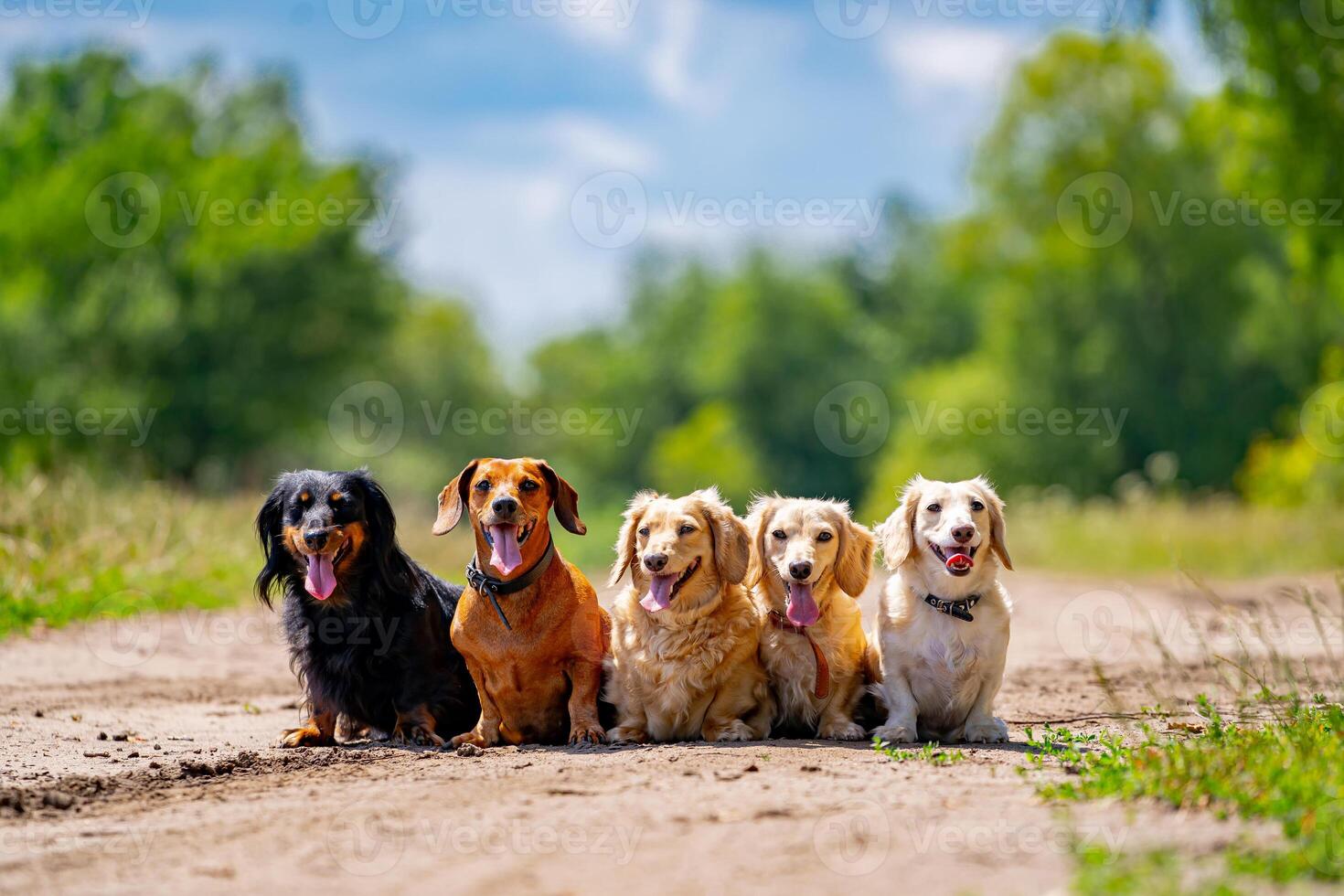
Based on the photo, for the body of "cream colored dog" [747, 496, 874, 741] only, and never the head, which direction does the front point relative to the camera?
toward the camera

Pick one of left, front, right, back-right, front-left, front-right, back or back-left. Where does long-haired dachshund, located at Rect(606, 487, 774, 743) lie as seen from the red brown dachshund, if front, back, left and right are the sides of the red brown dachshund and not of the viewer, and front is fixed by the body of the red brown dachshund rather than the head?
left

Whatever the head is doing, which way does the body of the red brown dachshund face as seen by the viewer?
toward the camera

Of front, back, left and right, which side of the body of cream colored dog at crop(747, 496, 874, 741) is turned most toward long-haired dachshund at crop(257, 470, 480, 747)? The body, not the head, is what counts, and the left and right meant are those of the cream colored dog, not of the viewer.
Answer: right

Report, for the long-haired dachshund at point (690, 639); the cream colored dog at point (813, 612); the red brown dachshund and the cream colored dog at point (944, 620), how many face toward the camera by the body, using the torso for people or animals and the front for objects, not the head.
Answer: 4

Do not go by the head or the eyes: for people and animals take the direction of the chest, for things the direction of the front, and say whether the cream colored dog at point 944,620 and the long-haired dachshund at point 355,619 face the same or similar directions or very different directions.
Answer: same or similar directions

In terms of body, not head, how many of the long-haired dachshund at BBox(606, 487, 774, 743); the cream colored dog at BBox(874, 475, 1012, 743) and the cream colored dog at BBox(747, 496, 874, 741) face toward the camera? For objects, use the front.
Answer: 3

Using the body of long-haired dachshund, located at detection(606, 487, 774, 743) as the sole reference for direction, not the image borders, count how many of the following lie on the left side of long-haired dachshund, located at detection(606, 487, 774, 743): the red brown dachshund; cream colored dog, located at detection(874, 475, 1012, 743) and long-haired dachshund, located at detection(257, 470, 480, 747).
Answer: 1

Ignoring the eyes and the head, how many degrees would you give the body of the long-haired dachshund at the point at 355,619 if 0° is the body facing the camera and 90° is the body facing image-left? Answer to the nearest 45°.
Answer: approximately 45°

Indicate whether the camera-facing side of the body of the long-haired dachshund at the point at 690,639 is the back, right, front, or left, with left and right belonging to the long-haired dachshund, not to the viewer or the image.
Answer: front

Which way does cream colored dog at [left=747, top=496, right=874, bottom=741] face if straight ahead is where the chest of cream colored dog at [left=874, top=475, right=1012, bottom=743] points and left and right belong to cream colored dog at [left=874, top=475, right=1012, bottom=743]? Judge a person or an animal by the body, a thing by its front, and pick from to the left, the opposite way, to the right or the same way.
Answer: the same way

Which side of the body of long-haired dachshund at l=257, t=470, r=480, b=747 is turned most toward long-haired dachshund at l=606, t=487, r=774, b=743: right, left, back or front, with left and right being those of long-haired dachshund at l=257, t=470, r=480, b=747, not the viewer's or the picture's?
left
